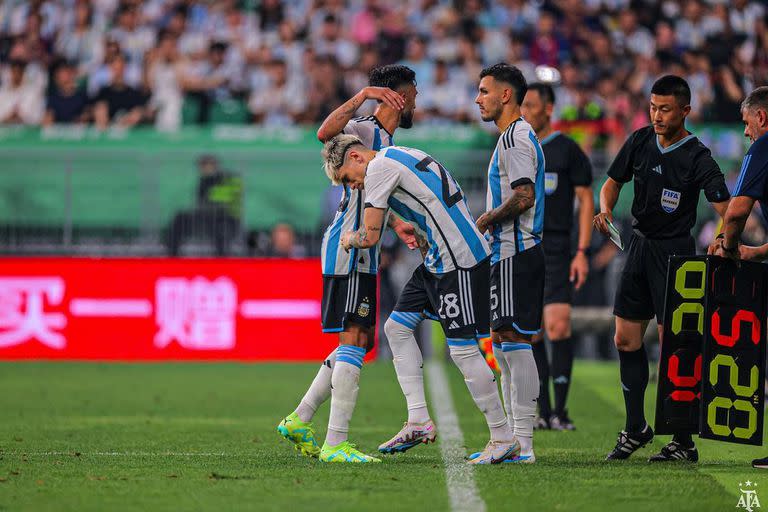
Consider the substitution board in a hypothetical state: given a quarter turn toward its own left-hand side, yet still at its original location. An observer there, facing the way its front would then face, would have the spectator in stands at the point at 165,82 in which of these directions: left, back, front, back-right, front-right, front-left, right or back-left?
back-left

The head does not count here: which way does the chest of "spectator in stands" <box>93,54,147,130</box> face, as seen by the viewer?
toward the camera

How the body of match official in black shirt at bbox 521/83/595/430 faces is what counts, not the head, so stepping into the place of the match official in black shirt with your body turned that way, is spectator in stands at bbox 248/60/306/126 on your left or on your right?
on your right

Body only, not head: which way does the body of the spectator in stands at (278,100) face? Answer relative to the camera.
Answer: toward the camera

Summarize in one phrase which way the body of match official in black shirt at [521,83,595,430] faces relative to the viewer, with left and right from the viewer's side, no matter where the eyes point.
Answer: facing the viewer and to the left of the viewer

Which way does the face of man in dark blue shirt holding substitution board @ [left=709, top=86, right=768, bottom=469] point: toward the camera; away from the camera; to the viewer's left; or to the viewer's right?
to the viewer's left

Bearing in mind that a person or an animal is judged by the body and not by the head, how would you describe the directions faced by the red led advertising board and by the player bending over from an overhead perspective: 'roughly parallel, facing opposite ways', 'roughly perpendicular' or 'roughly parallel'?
roughly perpendicular

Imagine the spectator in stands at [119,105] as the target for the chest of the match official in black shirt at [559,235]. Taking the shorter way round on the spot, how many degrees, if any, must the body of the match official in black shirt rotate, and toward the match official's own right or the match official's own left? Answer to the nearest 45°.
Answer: approximately 90° to the match official's own right

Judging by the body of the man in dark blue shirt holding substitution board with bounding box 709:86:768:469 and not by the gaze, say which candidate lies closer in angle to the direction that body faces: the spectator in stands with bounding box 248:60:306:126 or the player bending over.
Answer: the player bending over

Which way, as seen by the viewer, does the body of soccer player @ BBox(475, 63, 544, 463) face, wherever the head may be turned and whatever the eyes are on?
to the viewer's left

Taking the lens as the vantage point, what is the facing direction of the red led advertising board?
facing the viewer
